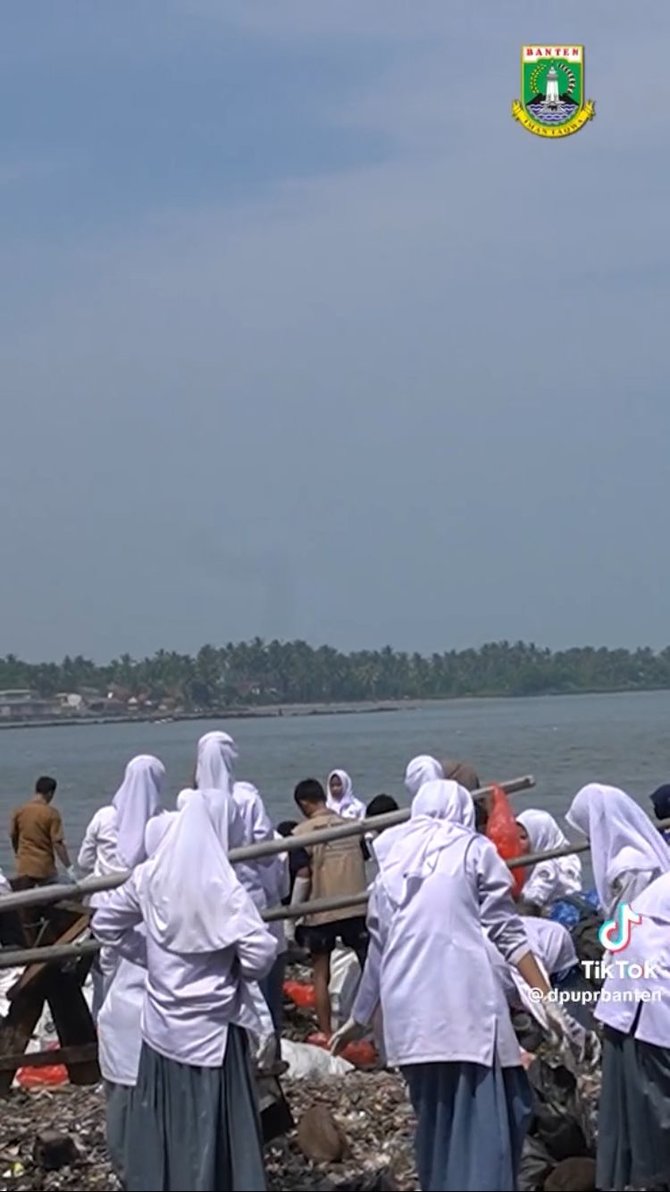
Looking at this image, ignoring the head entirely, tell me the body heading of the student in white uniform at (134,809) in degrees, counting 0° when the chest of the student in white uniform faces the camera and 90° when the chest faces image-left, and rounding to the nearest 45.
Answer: approximately 135°

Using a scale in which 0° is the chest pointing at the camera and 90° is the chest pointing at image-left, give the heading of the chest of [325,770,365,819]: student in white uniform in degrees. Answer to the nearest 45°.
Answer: approximately 45°

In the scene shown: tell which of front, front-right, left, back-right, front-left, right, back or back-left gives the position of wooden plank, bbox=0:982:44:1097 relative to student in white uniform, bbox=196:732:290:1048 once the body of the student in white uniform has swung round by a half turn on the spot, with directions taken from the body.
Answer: back-right

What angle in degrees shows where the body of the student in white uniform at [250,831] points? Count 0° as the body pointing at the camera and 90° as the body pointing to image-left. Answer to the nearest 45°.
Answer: approximately 135°

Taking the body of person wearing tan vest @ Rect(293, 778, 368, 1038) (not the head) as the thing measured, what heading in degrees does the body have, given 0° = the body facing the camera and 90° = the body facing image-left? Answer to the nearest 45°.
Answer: approximately 135°

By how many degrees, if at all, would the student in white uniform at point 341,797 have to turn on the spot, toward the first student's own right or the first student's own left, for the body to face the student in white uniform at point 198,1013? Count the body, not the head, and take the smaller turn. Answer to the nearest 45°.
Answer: approximately 45° to the first student's own left

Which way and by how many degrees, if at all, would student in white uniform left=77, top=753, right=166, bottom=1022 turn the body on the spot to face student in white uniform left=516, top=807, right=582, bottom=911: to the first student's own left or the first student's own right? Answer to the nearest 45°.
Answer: approximately 90° to the first student's own right

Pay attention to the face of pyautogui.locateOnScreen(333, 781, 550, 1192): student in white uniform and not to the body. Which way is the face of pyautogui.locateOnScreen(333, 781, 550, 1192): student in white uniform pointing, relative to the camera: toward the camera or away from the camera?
away from the camera
